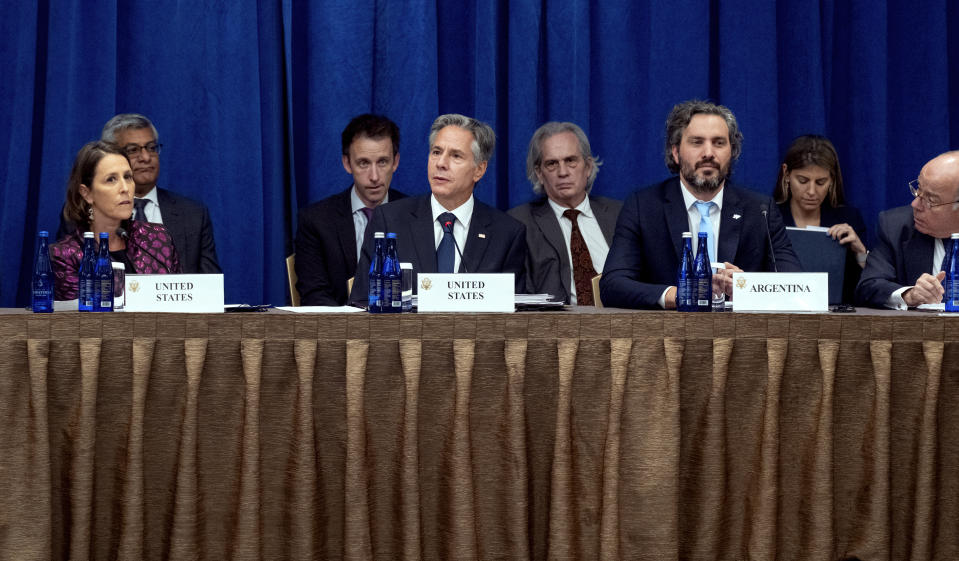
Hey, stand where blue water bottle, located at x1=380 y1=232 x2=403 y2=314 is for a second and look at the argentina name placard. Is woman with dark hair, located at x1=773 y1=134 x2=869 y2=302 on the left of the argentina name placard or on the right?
left

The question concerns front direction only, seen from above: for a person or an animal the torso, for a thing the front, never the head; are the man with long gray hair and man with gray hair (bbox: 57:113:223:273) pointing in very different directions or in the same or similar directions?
same or similar directions

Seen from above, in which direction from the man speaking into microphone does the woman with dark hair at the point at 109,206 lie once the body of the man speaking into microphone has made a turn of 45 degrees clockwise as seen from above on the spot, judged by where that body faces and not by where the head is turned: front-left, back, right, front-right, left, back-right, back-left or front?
front-right

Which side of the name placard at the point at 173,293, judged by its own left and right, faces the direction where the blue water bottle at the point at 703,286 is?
left

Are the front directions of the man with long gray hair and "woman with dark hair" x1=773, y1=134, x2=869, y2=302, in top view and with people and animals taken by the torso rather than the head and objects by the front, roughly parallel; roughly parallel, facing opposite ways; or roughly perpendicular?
roughly parallel

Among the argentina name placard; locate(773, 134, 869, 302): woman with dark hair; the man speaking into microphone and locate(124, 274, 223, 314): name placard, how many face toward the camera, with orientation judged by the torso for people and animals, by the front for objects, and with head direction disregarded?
4

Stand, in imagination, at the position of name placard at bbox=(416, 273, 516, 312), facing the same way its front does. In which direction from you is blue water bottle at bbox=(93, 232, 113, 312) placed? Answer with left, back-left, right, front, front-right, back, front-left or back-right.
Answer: right

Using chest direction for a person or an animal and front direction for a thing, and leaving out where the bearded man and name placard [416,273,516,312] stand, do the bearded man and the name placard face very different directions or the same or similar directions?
same or similar directions

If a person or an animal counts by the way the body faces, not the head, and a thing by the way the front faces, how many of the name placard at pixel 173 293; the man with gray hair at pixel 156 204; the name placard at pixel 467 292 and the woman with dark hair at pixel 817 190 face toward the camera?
4

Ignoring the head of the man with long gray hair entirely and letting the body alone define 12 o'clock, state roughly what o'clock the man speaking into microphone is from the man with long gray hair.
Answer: The man speaking into microphone is roughly at 1 o'clock from the man with long gray hair.

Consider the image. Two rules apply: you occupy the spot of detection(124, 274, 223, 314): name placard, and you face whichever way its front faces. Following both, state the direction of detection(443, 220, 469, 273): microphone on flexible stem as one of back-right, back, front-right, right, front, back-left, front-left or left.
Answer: back-left

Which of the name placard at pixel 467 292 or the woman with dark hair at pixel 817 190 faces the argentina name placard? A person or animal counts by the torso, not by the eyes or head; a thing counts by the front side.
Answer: the woman with dark hair

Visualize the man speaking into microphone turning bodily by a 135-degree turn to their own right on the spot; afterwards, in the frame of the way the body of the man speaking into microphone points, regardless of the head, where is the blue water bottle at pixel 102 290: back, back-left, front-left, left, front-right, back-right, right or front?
left

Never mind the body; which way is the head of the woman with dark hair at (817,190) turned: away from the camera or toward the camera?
toward the camera

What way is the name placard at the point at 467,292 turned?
toward the camera

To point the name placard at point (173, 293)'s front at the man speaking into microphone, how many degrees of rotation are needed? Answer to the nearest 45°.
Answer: approximately 135° to its left

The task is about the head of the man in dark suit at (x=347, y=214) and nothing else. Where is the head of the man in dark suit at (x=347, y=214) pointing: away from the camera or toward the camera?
toward the camera

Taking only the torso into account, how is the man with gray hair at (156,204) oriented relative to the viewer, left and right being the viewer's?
facing the viewer

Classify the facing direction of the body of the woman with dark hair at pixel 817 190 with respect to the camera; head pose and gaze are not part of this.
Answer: toward the camera
